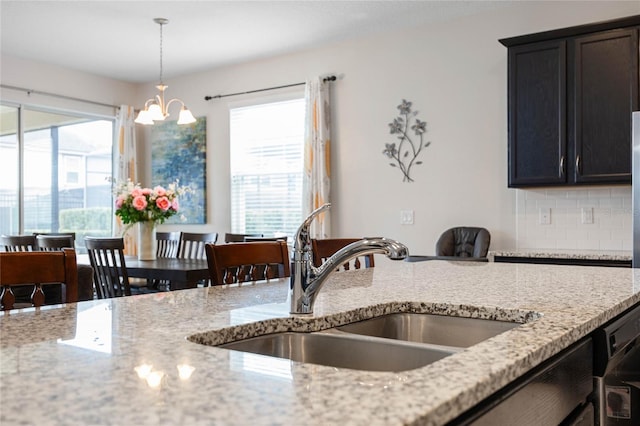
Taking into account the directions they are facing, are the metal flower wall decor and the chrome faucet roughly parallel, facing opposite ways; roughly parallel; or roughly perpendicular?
roughly perpendicular

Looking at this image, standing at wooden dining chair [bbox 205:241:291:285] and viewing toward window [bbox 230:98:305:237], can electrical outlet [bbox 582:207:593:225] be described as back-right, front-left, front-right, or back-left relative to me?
front-right

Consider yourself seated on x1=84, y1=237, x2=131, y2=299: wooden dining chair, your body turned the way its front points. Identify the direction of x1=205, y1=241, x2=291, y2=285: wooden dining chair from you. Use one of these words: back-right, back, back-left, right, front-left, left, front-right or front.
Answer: back-right

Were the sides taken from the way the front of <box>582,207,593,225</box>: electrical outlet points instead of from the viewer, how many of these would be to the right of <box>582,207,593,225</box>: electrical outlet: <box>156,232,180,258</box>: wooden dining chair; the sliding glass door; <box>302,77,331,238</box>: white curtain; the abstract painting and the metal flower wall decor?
5

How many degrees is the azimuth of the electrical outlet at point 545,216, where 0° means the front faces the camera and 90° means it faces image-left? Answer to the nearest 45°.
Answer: approximately 0°

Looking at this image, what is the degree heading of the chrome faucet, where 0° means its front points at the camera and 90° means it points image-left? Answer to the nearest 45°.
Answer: approximately 270°

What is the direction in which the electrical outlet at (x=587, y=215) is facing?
toward the camera

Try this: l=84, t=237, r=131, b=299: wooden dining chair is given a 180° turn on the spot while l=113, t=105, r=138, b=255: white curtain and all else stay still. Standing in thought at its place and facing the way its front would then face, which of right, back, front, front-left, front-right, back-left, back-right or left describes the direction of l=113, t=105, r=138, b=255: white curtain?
back-right

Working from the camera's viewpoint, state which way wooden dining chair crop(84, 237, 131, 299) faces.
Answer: facing away from the viewer and to the right of the viewer

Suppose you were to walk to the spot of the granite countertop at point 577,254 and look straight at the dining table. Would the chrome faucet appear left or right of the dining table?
left

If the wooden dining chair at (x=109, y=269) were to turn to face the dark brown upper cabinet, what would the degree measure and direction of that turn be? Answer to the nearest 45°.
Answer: approximately 45° to its right

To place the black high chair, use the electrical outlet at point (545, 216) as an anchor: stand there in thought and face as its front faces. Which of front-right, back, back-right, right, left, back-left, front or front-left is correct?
right
